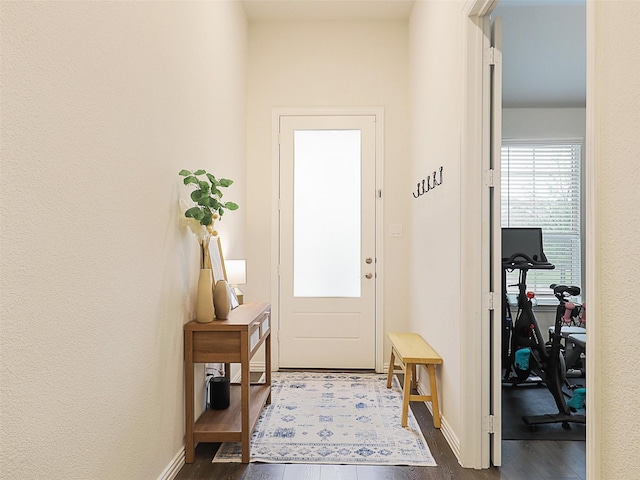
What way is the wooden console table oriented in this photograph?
to the viewer's right

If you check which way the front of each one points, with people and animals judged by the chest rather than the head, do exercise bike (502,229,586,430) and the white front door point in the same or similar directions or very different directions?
very different directions

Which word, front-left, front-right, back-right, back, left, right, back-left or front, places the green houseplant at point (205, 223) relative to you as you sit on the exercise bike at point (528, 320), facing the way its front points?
left

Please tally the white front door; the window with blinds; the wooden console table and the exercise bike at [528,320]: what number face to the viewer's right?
1

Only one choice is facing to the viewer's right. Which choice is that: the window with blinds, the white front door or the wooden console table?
the wooden console table

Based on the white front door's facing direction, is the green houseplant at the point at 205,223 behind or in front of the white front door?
in front

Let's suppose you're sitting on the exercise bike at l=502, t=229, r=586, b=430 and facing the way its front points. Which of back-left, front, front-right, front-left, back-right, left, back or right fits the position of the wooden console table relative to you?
left

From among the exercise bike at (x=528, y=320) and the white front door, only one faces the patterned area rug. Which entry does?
the white front door

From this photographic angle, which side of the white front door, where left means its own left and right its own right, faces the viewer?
front

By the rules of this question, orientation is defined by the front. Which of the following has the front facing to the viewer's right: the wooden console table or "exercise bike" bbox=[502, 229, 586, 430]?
the wooden console table

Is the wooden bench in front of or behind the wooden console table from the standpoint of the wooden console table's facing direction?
in front

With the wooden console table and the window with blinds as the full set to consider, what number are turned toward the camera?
1

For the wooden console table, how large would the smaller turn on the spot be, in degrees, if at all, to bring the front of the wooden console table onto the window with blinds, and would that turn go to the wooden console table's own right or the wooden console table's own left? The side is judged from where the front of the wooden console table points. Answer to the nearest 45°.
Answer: approximately 45° to the wooden console table's own left

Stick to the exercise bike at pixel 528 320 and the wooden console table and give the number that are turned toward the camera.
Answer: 0

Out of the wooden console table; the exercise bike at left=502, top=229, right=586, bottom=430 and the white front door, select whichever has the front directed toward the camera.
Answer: the white front door
